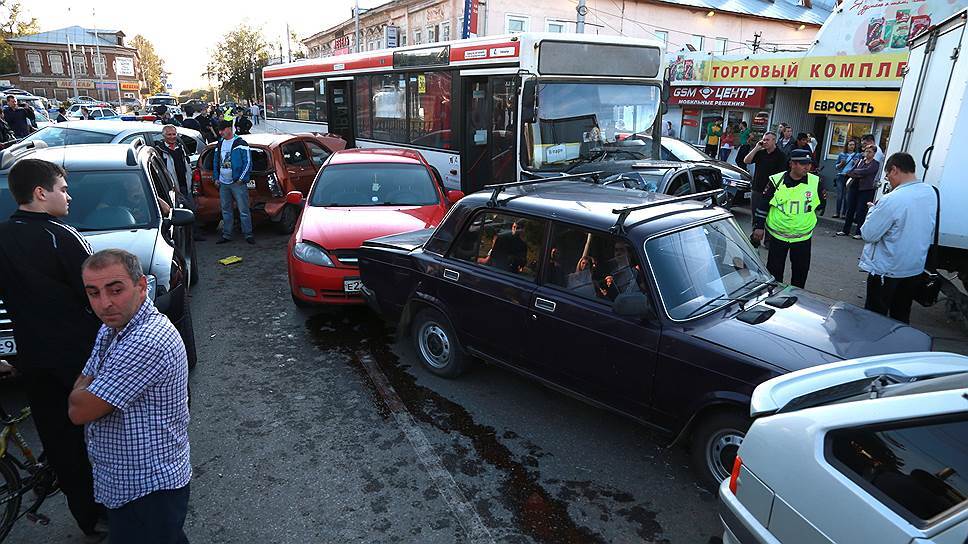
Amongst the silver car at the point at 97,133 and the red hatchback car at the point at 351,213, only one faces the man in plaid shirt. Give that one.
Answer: the red hatchback car

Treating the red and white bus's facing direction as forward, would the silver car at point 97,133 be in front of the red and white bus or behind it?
behind

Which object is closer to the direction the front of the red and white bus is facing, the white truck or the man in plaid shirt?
the white truck

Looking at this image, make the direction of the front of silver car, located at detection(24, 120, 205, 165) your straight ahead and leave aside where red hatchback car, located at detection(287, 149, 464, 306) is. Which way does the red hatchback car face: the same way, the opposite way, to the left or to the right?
to the left

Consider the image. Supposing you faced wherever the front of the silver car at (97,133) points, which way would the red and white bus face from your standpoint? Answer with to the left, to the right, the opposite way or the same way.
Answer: to the left

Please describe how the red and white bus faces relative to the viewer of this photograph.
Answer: facing the viewer and to the right of the viewer

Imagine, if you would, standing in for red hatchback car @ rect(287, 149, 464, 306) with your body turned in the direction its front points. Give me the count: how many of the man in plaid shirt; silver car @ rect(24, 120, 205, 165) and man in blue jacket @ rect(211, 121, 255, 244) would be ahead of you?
1

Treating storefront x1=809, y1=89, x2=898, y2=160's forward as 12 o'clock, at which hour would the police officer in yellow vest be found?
The police officer in yellow vest is roughly at 12 o'clock from the storefront.

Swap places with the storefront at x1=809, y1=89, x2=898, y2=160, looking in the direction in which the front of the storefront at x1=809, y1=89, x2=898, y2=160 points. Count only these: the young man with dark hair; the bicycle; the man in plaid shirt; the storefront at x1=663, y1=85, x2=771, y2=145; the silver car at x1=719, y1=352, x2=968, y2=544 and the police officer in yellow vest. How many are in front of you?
5

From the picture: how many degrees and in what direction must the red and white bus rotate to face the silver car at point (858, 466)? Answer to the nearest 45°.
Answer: approximately 45° to its right

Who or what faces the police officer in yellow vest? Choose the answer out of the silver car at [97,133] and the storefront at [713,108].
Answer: the storefront

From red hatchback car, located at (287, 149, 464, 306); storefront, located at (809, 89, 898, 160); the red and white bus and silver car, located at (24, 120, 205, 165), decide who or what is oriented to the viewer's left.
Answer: the silver car

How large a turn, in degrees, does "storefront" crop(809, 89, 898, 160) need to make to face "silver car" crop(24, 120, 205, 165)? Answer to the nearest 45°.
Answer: approximately 45° to its right

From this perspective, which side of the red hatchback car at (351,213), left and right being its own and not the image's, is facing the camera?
front

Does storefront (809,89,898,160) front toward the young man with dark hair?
yes

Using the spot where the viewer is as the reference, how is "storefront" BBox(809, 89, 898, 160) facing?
facing the viewer

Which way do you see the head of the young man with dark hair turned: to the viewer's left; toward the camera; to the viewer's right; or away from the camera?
to the viewer's right
